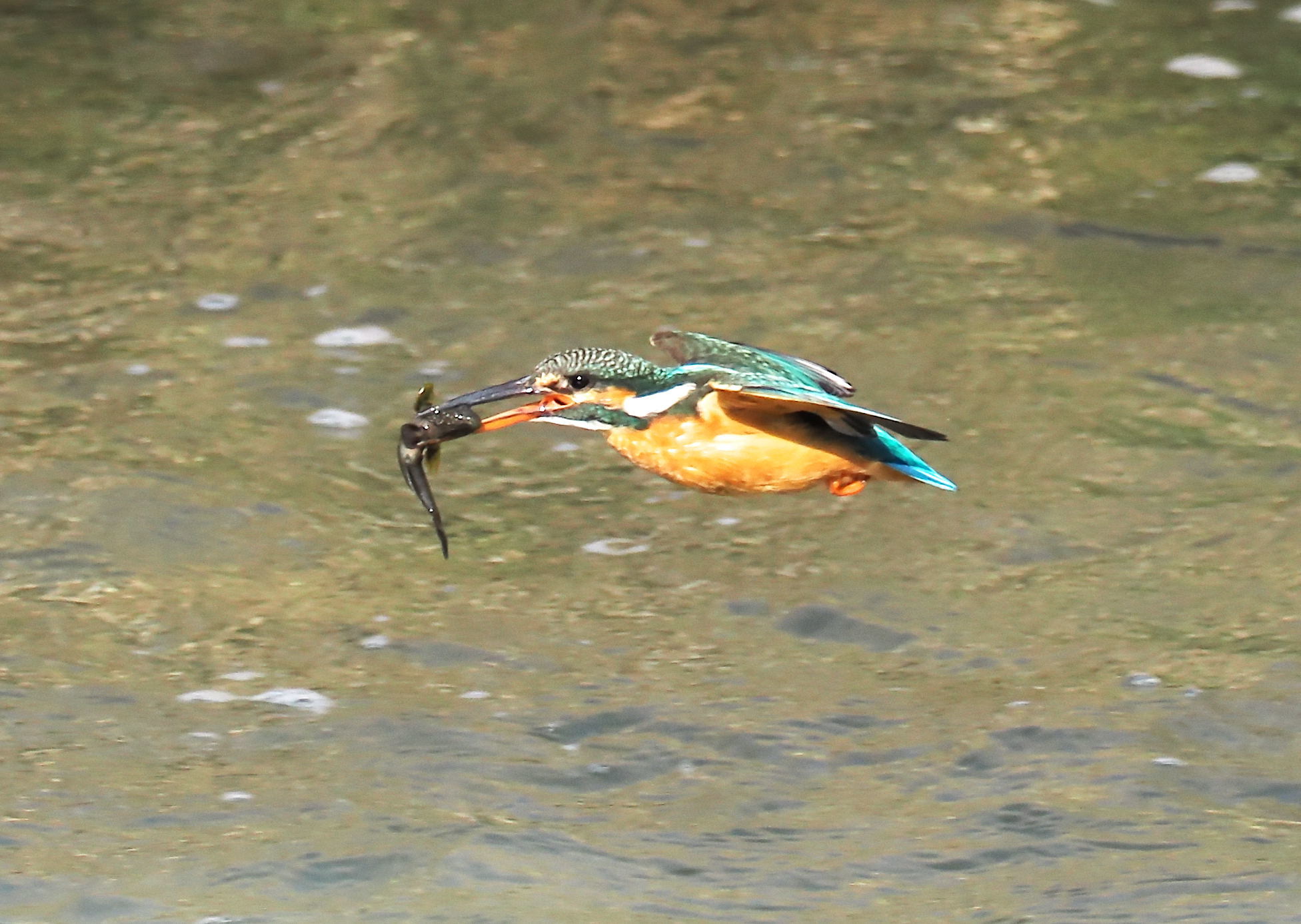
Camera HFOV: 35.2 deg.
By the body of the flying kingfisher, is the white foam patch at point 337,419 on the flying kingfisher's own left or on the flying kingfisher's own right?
on the flying kingfisher's own right

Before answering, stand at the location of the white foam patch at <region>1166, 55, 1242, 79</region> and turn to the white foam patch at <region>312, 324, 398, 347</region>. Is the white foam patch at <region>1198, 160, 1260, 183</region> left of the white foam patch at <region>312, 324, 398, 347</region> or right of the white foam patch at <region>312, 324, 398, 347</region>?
left

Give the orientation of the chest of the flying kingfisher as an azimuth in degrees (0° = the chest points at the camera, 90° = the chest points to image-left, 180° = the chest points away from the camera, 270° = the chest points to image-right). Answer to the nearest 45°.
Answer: approximately 90°

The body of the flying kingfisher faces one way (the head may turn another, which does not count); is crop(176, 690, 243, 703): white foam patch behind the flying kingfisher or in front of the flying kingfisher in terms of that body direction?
in front

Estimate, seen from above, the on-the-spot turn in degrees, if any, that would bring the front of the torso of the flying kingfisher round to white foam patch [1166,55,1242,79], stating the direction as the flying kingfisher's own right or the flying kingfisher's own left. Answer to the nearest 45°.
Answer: approximately 135° to the flying kingfisher's own right

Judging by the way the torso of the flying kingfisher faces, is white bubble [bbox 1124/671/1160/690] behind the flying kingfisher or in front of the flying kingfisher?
behind

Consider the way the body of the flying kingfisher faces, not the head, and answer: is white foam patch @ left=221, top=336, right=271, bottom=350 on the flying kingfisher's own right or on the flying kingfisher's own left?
on the flying kingfisher's own right

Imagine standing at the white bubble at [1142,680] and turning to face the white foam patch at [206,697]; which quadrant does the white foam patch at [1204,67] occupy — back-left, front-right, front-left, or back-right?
back-right

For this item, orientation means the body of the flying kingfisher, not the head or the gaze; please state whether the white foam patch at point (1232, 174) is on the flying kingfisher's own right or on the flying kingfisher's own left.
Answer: on the flying kingfisher's own right

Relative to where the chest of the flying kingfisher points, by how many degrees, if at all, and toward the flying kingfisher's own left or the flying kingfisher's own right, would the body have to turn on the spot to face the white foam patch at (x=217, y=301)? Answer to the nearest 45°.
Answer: approximately 45° to the flying kingfisher's own right
